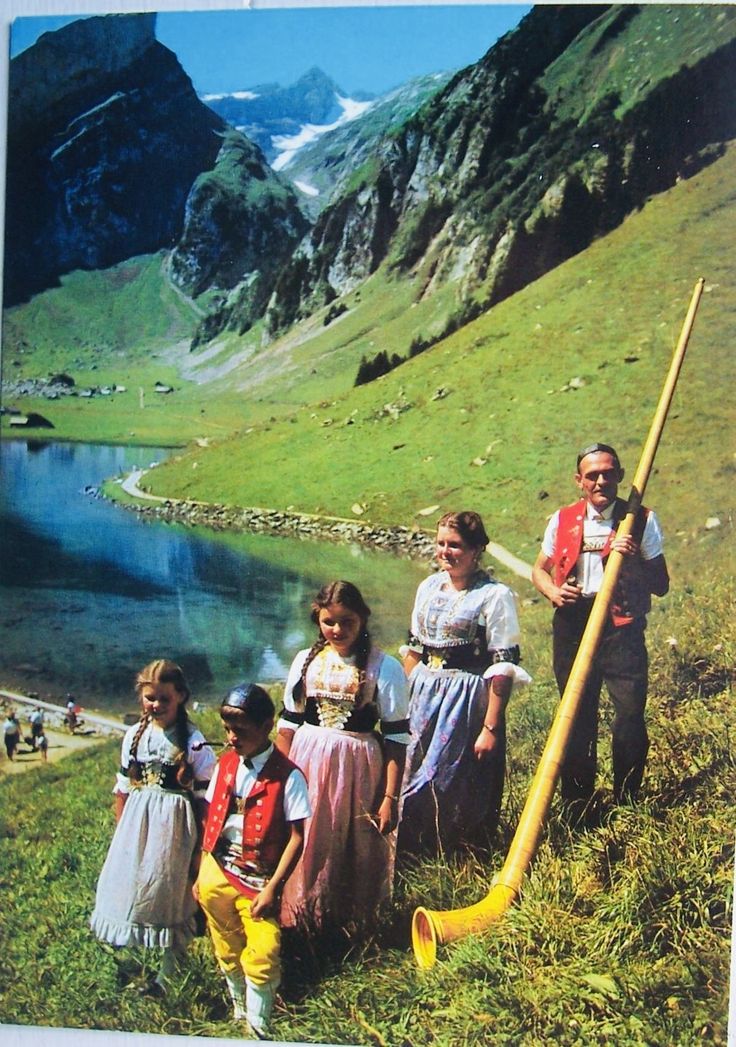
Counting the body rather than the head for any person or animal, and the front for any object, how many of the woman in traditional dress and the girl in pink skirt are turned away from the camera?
0

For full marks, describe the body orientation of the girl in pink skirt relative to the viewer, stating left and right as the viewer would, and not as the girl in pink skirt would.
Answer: facing the viewer

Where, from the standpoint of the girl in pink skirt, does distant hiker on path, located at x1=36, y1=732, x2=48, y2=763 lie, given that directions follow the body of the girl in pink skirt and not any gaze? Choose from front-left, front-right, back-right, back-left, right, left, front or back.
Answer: back-right

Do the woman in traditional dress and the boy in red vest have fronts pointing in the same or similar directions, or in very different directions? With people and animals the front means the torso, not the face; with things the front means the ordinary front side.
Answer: same or similar directions

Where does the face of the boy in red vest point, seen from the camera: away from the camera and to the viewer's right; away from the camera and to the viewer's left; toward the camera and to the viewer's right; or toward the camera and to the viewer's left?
toward the camera and to the viewer's left

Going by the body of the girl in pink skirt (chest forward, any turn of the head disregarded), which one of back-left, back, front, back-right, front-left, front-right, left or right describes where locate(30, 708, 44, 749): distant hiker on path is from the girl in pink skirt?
back-right

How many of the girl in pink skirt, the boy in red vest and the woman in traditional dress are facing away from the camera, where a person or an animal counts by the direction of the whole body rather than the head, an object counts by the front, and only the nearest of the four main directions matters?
0

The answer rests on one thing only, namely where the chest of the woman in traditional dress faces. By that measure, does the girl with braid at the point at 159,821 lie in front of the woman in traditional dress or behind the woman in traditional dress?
in front

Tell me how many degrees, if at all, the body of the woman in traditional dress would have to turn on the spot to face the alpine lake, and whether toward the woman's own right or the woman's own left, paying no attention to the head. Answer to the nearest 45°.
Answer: approximately 90° to the woman's own right

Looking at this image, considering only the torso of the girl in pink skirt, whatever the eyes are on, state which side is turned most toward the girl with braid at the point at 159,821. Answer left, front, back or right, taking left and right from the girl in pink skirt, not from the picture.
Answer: right

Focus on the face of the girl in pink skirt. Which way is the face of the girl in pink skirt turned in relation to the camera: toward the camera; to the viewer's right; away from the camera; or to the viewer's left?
toward the camera

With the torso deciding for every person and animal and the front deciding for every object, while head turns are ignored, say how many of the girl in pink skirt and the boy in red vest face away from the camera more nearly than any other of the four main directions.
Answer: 0
